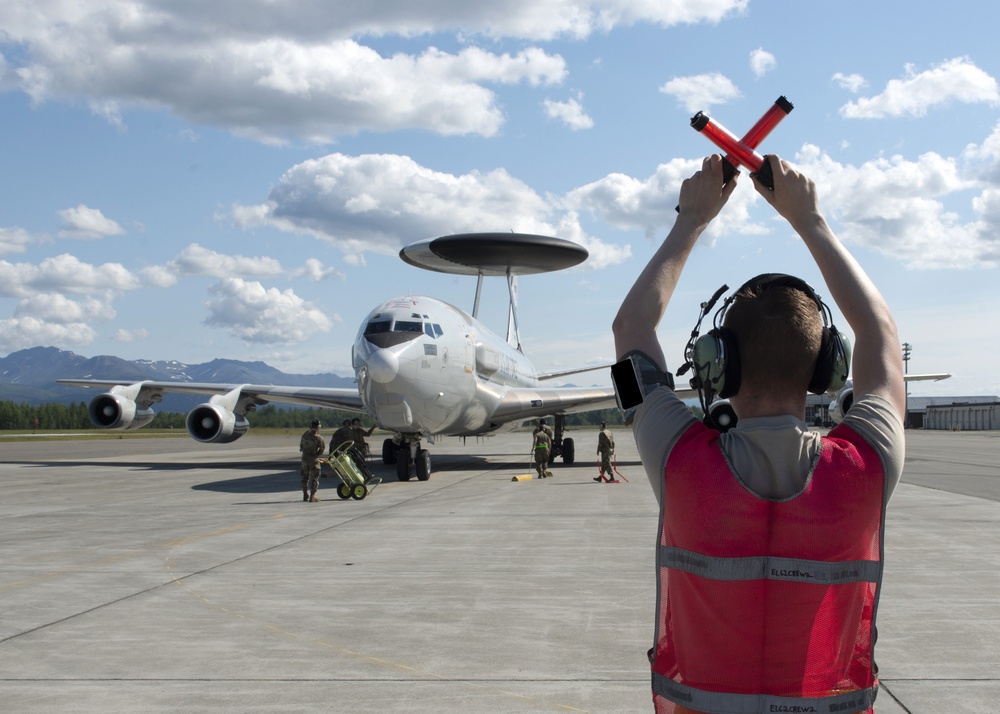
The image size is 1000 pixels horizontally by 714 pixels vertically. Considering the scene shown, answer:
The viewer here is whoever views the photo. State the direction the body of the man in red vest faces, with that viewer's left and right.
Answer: facing away from the viewer

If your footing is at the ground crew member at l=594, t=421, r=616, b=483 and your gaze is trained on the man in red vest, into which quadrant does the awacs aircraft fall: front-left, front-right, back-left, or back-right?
back-right

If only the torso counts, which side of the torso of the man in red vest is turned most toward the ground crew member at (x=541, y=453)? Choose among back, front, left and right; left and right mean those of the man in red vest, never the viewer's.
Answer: front

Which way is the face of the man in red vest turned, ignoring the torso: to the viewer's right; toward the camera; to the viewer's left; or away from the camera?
away from the camera

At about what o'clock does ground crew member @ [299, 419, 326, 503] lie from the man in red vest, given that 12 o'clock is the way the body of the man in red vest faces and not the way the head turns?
The ground crew member is roughly at 11 o'clock from the man in red vest.

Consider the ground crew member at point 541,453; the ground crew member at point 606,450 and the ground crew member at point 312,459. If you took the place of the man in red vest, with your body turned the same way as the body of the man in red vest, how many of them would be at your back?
0

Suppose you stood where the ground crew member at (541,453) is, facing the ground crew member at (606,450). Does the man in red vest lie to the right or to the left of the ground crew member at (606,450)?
right

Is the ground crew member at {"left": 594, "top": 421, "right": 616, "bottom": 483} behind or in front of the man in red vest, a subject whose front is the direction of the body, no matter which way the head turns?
in front

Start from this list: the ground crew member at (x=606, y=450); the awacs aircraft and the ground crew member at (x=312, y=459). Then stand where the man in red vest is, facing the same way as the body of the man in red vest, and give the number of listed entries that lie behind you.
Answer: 0

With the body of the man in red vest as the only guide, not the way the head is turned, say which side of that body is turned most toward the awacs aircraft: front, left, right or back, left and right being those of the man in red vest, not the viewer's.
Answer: front
